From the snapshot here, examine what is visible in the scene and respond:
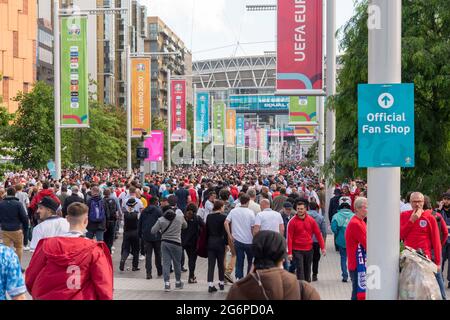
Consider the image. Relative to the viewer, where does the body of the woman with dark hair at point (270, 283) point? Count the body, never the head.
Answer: away from the camera

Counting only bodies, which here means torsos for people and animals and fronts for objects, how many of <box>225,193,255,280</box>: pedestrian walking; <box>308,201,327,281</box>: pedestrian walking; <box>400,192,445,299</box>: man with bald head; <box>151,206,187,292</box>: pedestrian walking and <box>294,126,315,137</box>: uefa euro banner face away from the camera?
3

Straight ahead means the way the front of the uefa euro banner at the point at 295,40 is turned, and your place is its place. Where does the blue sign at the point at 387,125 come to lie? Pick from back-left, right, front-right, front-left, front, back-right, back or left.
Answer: front

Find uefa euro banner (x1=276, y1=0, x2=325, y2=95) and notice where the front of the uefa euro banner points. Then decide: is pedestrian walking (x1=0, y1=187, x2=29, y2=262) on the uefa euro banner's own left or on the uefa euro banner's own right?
on the uefa euro banner's own right

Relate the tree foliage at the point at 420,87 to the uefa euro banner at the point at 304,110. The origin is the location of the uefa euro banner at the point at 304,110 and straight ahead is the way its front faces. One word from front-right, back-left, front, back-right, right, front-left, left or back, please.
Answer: front

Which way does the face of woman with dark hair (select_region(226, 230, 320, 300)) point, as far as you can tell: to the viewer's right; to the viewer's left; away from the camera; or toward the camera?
away from the camera

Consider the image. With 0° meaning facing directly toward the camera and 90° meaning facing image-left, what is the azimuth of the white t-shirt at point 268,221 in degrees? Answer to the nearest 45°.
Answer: approximately 180°

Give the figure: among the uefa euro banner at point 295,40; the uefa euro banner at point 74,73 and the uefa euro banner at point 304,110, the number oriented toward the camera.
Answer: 3

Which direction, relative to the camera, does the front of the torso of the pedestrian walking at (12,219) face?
away from the camera

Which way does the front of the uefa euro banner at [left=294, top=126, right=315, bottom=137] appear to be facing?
toward the camera

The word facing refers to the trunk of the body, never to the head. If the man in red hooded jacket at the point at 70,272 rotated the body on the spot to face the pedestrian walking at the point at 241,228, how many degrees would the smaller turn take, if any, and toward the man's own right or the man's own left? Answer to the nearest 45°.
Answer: approximately 45° to the man's own right

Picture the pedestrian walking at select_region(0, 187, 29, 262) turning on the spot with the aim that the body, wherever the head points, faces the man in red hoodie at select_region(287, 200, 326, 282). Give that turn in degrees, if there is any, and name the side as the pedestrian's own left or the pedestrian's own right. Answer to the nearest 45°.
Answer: approximately 135° to the pedestrian's own right

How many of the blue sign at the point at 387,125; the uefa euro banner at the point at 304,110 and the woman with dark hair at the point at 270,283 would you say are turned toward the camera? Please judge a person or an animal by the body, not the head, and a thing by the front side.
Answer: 2

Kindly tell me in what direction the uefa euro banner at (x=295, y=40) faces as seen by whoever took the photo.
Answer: facing the viewer
